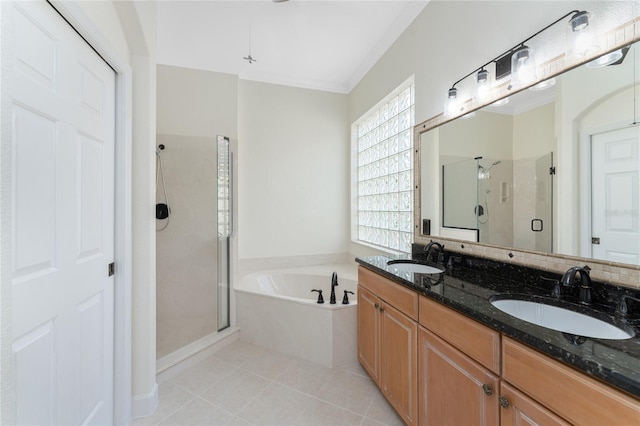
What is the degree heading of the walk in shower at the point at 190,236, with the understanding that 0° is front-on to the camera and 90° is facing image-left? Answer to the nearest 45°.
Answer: approximately 315°

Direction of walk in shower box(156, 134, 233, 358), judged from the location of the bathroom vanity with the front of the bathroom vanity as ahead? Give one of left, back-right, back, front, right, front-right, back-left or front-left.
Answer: front-right

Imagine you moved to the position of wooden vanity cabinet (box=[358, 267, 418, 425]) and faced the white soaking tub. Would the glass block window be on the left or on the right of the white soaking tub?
right

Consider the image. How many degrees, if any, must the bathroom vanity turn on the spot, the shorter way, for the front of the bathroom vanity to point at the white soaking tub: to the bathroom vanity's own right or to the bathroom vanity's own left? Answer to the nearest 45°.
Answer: approximately 90° to the bathroom vanity's own right

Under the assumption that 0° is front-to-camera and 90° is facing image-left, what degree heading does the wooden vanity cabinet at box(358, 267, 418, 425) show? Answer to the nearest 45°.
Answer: approximately 45°

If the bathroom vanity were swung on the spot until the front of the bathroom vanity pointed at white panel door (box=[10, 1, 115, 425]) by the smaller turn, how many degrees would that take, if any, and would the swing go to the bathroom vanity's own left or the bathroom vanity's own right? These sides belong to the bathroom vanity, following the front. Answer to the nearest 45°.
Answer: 0° — it already faces it

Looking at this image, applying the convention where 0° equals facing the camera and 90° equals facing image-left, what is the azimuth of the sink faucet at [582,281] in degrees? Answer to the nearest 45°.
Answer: approximately 45°

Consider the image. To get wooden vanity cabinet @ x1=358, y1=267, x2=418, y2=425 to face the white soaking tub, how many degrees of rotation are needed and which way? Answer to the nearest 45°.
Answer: approximately 90° to its right

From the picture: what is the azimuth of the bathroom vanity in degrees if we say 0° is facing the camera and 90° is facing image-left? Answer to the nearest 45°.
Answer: approximately 45°
